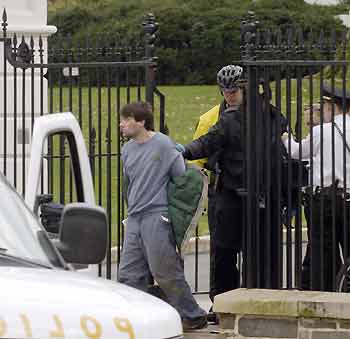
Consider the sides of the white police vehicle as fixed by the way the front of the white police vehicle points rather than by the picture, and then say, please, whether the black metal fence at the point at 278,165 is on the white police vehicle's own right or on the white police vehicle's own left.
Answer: on the white police vehicle's own left

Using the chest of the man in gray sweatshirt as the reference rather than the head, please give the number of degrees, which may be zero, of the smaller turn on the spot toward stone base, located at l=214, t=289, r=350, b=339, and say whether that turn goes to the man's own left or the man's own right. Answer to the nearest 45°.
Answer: approximately 90° to the man's own left

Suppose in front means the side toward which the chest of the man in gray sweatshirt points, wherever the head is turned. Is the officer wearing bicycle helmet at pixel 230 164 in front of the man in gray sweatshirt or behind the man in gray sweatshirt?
behind

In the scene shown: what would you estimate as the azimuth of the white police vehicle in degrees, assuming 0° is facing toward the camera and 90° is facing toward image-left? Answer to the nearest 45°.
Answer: approximately 315°

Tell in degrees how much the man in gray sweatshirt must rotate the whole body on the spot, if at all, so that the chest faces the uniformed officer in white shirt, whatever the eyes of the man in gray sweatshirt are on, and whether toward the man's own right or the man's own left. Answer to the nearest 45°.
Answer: approximately 135° to the man's own left

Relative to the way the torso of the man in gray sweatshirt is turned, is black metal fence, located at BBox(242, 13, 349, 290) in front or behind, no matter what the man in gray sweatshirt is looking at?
behind

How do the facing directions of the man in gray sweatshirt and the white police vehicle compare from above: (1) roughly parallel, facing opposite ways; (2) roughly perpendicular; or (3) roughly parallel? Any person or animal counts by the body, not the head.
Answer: roughly perpendicular
